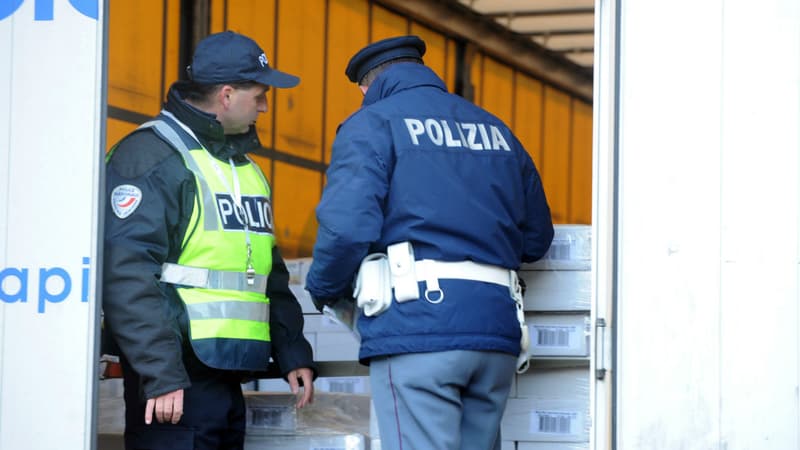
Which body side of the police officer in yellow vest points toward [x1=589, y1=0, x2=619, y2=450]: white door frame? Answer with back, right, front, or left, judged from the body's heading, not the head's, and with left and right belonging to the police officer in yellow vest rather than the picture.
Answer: front

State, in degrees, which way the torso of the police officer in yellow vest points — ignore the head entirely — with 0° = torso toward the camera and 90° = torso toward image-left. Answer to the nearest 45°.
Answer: approximately 315°

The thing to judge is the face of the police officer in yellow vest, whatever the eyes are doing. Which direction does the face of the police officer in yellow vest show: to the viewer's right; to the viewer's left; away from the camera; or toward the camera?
to the viewer's right

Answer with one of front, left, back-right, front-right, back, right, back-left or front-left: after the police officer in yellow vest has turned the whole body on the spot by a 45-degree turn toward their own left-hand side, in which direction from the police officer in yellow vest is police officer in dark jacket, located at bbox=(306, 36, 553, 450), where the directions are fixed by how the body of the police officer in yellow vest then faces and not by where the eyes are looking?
front-right
